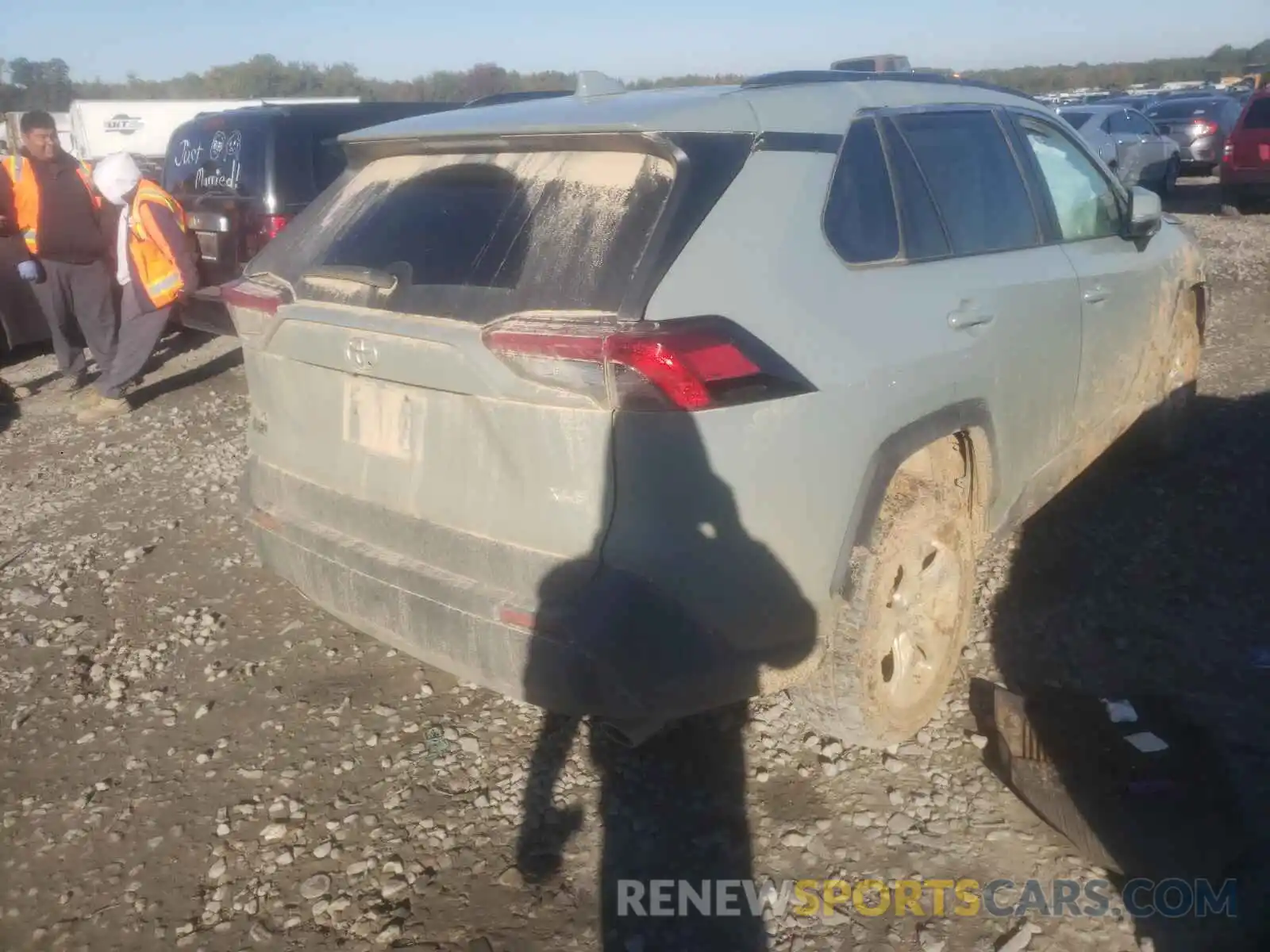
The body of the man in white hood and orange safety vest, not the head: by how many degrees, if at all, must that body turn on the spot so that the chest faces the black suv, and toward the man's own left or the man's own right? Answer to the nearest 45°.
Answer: approximately 135° to the man's own right

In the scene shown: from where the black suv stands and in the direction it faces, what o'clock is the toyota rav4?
The toyota rav4 is roughly at 4 o'clock from the black suv.

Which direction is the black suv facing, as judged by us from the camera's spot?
facing away from the viewer and to the right of the viewer

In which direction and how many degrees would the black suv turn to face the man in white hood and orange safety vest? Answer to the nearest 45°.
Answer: approximately 180°

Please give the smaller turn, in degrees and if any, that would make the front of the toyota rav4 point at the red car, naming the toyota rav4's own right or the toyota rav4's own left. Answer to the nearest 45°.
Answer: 0° — it already faces it

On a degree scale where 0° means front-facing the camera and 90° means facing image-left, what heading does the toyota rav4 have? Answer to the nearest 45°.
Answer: approximately 225°

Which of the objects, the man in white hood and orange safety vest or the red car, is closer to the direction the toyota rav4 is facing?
the red car

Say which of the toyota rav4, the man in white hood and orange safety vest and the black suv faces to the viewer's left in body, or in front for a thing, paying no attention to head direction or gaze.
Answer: the man in white hood and orange safety vest

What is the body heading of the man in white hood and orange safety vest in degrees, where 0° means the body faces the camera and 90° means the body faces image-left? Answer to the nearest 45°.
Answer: approximately 90°

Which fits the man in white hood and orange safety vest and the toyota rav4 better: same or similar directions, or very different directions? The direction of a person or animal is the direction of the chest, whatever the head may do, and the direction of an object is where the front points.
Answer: very different directions

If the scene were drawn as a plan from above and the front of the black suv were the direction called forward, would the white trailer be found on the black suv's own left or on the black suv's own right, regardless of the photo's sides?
on the black suv's own left
